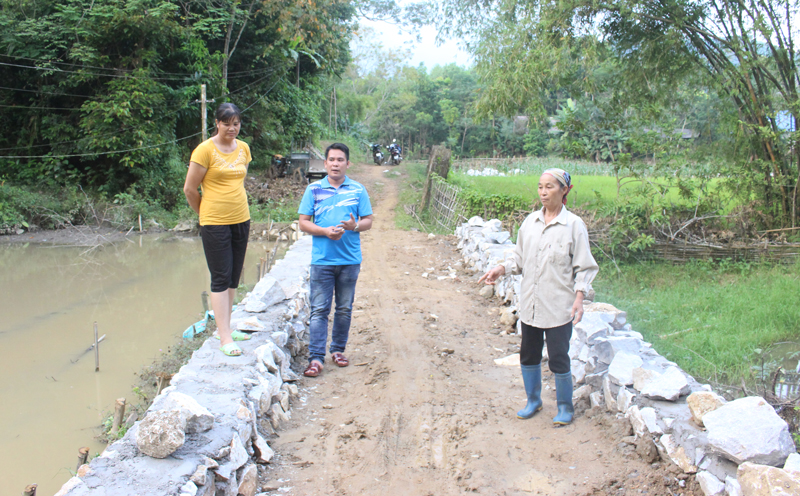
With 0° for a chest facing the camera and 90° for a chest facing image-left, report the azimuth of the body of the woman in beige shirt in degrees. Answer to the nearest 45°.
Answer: approximately 45°

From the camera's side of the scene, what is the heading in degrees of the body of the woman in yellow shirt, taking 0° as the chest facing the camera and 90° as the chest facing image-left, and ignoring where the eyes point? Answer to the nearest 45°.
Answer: approximately 315°

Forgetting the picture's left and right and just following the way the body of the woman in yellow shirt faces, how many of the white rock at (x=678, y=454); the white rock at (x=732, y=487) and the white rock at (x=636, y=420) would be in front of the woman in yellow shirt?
3

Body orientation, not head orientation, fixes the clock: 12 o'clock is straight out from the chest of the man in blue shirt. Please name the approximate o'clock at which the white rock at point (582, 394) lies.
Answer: The white rock is roughly at 10 o'clock from the man in blue shirt.

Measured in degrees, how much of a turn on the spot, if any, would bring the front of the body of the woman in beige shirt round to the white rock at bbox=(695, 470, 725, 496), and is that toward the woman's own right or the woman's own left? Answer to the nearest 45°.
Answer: approximately 90° to the woman's own left

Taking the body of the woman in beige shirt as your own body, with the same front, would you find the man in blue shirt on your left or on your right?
on your right

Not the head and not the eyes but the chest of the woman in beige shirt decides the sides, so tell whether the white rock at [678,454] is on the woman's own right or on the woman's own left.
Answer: on the woman's own left

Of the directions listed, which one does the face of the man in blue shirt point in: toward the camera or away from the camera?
toward the camera

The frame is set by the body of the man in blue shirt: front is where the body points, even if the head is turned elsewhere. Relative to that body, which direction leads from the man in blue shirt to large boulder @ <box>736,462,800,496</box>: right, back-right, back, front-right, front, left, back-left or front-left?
front-left

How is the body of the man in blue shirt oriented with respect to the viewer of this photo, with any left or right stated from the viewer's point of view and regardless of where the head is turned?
facing the viewer

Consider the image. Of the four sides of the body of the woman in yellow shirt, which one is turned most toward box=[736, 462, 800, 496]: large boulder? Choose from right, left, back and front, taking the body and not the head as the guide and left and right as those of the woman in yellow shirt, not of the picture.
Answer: front

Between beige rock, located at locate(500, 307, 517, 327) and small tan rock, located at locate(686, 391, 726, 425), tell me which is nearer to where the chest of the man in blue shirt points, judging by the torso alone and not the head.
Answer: the small tan rock

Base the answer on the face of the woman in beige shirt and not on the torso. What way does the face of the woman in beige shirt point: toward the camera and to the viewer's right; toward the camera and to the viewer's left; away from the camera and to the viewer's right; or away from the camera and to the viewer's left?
toward the camera and to the viewer's left

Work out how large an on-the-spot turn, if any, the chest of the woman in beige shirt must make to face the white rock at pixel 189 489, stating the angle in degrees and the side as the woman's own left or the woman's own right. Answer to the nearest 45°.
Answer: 0° — they already face it

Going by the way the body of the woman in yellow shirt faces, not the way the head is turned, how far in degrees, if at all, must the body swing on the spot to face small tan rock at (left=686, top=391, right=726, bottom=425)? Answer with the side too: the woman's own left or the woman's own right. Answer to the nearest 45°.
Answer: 0° — they already face it
